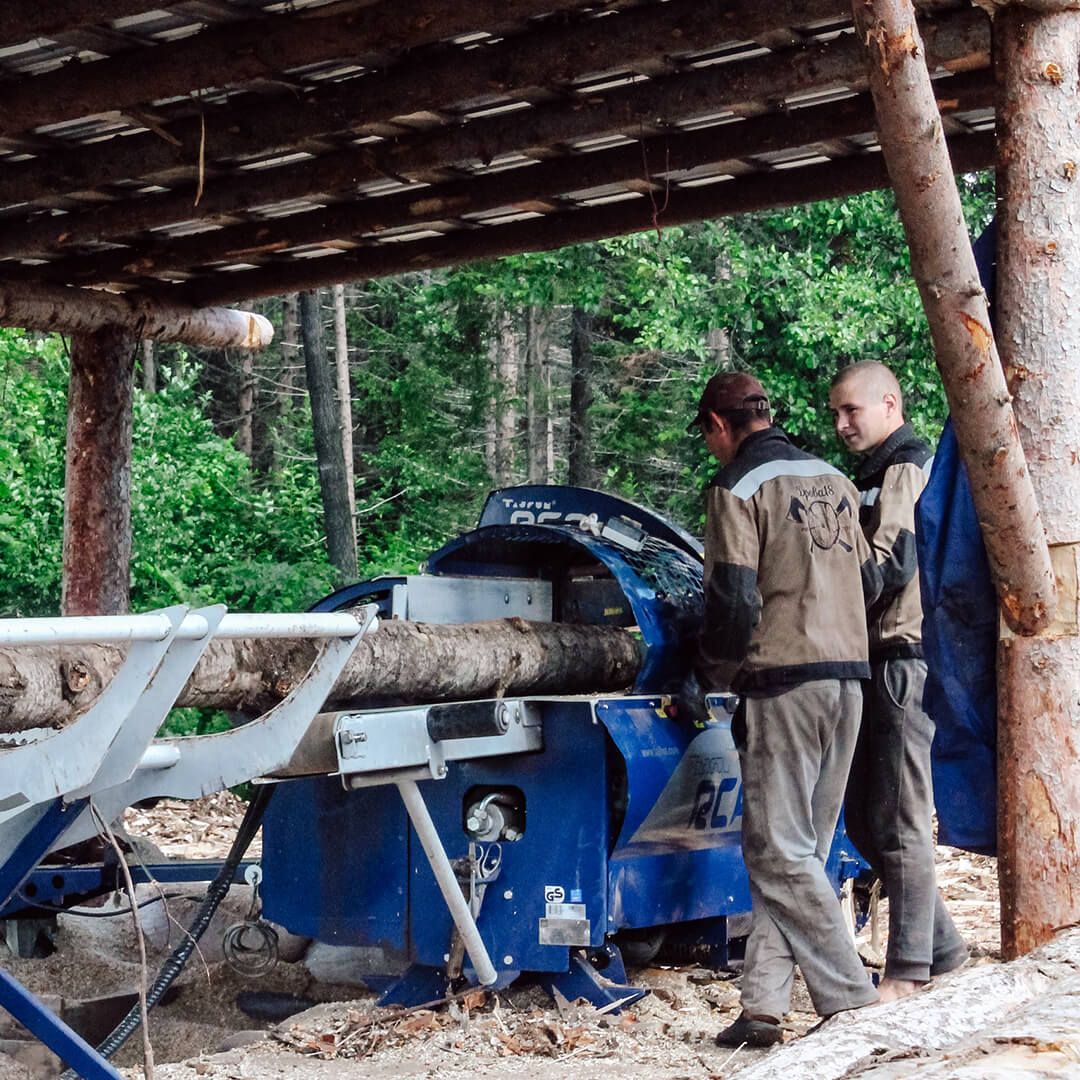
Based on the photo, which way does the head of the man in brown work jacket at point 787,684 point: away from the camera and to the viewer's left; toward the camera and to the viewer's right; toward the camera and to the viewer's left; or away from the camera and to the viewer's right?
away from the camera and to the viewer's left

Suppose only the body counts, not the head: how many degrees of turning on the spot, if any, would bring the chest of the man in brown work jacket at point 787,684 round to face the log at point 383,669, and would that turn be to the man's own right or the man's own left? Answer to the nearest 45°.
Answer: approximately 45° to the man's own left

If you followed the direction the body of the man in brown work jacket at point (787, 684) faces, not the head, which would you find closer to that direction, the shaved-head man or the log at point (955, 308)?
the shaved-head man

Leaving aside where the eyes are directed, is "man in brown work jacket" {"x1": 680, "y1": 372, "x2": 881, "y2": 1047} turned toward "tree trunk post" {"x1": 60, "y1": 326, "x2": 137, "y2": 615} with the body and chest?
yes

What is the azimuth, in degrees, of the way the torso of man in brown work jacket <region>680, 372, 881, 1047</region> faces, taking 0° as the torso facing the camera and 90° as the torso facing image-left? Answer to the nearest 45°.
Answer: approximately 135°

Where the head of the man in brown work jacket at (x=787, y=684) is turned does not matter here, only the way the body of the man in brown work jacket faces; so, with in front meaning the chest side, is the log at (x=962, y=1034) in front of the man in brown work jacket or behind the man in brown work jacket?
behind

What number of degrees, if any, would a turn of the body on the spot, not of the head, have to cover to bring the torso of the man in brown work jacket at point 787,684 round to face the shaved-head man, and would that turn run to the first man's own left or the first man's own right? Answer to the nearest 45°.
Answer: approximately 90° to the first man's own right

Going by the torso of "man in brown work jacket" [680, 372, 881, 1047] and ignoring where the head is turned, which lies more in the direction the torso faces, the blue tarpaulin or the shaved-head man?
the shaved-head man

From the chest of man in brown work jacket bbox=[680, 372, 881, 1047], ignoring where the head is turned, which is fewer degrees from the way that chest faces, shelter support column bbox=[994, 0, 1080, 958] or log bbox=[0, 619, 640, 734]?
the log
